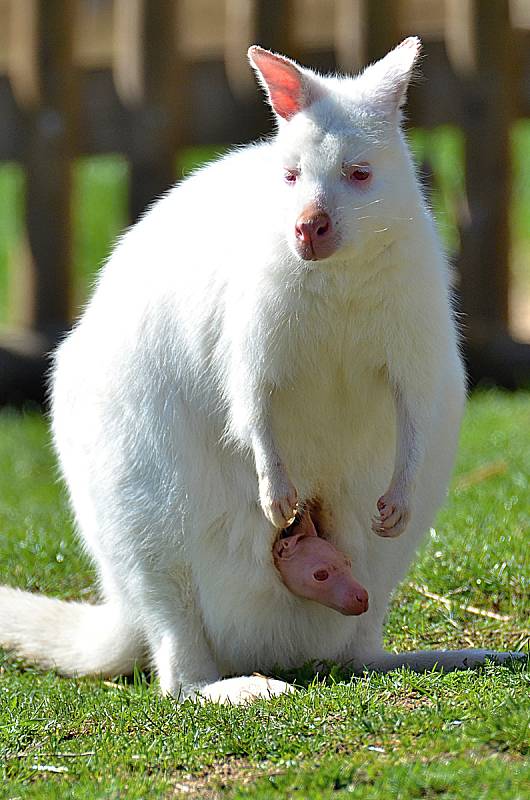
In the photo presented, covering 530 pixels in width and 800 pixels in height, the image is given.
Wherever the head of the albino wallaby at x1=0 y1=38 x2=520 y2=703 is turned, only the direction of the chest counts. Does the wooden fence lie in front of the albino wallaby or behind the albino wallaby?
behind

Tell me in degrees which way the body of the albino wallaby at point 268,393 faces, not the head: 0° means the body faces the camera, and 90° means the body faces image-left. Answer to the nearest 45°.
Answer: approximately 315°

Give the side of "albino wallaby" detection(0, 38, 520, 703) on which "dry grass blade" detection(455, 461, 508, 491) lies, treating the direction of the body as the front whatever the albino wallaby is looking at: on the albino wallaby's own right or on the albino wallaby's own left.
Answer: on the albino wallaby's own left
